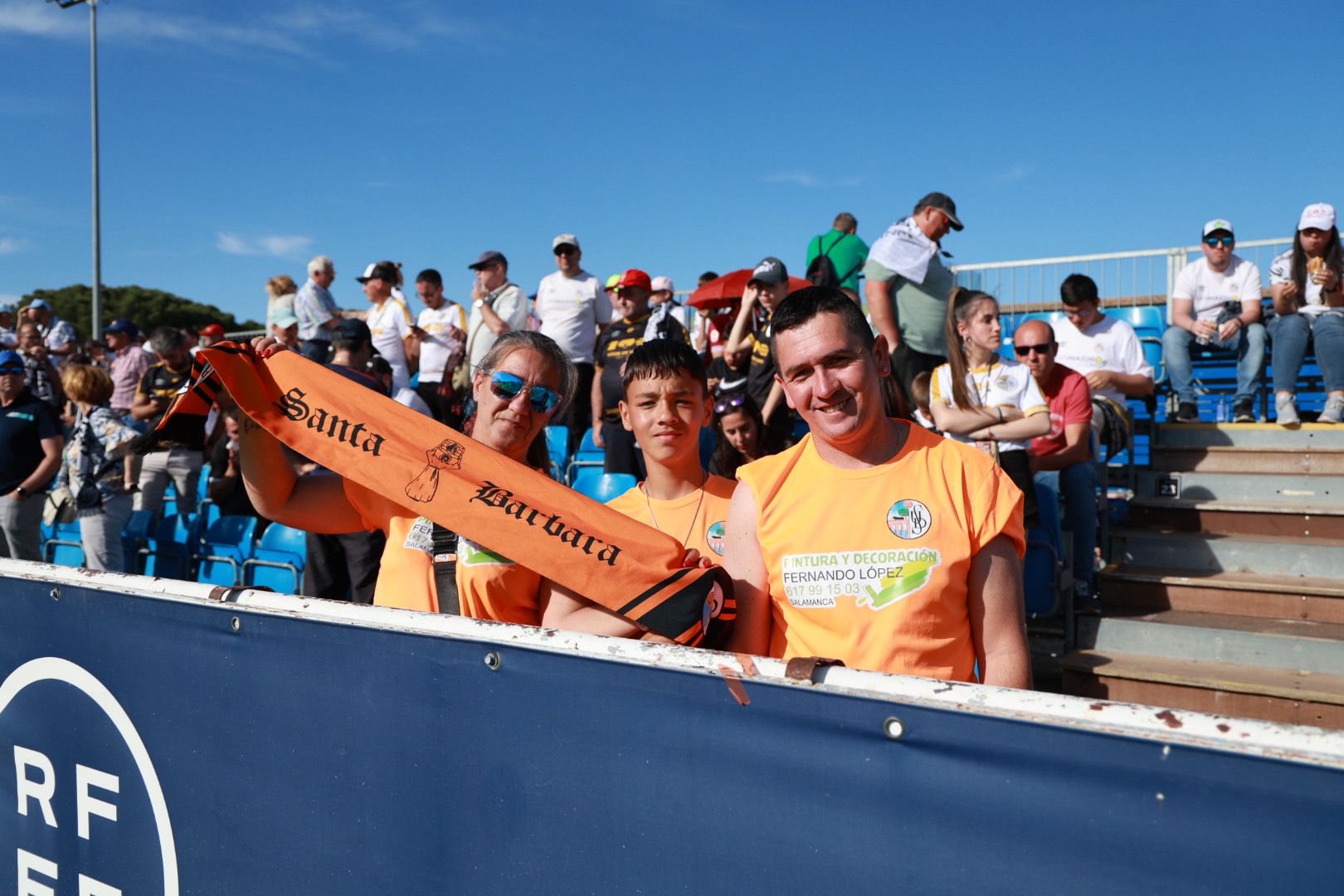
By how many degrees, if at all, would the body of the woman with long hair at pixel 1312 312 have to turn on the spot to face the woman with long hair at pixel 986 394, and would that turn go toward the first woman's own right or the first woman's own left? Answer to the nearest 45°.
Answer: approximately 45° to the first woman's own right

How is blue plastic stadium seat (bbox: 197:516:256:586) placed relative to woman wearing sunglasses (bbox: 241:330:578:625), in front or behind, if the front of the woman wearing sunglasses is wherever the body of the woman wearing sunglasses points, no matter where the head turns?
behind

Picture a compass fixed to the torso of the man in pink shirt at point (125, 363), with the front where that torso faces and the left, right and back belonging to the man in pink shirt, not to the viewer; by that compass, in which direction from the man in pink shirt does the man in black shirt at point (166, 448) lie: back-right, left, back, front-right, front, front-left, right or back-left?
front-left

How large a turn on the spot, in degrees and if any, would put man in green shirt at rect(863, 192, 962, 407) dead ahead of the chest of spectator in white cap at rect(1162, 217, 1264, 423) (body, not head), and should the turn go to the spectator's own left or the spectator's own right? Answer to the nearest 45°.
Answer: approximately 45° to the spectator's own right

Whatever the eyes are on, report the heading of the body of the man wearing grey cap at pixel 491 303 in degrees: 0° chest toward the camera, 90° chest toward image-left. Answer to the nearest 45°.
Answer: approximately 45°
